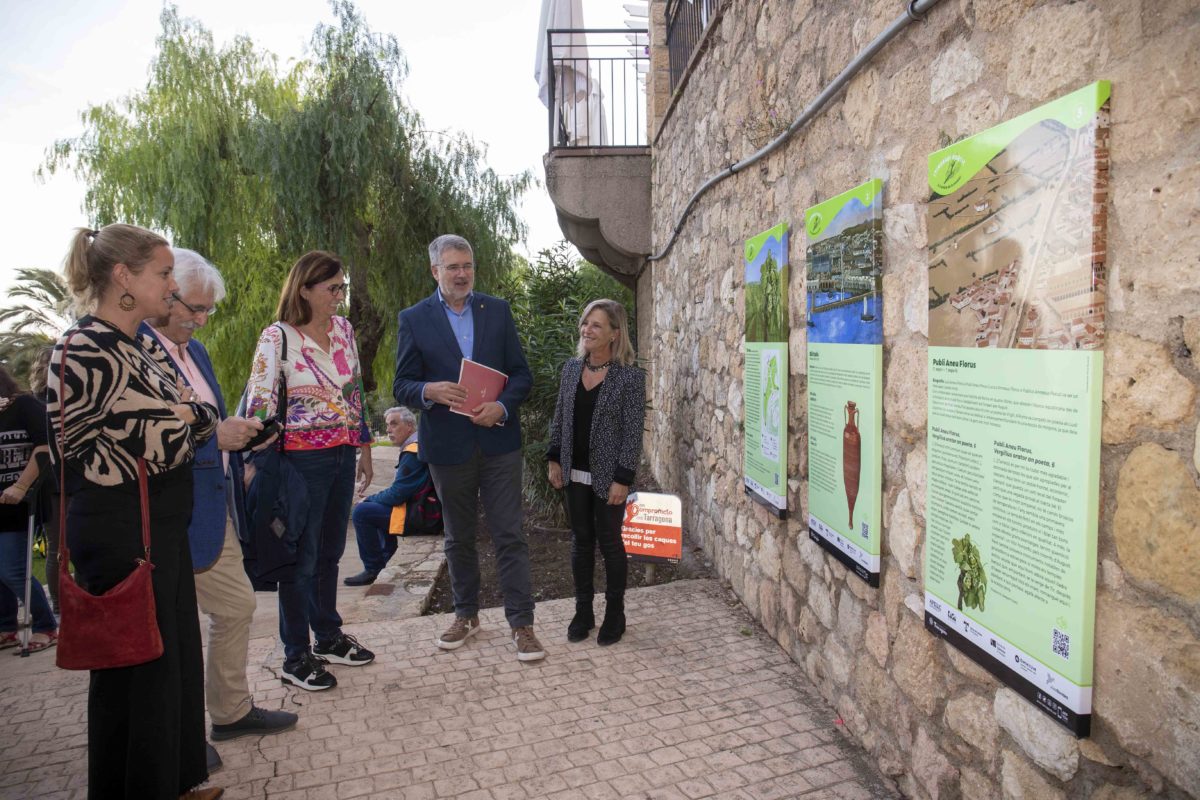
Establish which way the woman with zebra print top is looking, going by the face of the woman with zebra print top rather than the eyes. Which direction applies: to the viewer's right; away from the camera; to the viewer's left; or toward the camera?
to the viewer's right

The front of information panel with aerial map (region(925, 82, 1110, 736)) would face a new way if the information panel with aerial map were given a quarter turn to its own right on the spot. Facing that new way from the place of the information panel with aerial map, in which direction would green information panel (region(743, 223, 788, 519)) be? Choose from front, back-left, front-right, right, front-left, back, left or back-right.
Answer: front

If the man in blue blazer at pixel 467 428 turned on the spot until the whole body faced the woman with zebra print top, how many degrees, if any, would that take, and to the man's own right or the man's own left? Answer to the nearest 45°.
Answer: approximately 45° to the man's own right

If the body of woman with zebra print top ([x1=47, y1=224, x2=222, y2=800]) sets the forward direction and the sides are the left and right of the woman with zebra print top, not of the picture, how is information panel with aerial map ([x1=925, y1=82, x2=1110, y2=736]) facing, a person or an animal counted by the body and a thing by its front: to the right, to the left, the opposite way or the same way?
the opposite way

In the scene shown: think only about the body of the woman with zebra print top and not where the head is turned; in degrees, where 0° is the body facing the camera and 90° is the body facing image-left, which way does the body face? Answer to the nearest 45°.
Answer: approximately 270°

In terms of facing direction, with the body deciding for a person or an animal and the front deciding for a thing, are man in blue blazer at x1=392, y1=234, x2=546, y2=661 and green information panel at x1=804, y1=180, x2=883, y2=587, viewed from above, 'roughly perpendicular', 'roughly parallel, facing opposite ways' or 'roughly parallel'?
roughly perpendicular

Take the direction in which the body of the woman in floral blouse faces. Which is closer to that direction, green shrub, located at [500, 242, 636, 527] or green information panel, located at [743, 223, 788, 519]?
the green information panel

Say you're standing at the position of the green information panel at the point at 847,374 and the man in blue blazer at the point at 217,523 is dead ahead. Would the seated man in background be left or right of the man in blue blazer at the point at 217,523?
right

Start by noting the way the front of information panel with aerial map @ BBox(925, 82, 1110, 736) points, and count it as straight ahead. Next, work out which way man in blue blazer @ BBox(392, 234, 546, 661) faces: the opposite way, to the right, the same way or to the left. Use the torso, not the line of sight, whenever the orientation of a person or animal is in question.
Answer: to the left

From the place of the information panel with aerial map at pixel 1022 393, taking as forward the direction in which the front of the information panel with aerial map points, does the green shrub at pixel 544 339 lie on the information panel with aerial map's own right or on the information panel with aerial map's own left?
on the information panel with aerial map's own right

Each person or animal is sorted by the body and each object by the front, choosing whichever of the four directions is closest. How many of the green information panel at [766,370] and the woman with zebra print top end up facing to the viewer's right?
1

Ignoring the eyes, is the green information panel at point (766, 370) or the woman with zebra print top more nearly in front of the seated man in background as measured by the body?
the woman with zebra print top

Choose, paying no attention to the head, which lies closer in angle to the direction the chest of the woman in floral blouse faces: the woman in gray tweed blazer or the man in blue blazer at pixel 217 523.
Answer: the woman in gray tweed blazer

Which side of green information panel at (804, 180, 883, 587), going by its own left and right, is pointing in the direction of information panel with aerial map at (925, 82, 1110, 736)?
left

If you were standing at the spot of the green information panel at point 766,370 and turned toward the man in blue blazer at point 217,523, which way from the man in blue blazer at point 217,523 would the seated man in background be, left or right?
right

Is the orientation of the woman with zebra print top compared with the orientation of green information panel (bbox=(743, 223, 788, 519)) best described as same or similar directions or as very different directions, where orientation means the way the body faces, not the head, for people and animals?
very different directions

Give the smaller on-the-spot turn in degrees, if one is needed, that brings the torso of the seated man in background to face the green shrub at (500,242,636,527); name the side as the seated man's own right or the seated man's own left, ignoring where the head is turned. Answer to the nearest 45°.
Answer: approximately 135° to the seated man's own right
